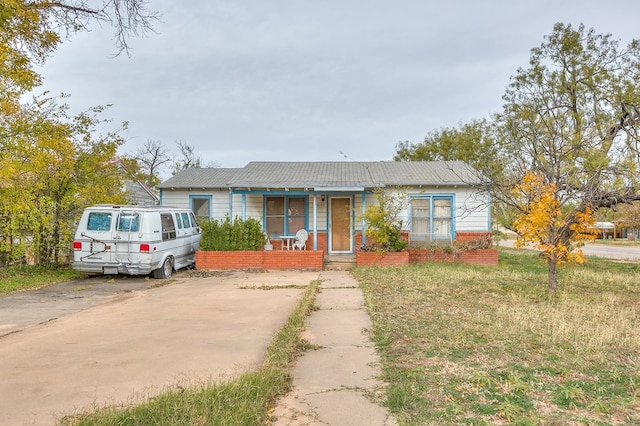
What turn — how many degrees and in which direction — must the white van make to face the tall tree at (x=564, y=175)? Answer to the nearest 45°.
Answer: approximately 90° to its right

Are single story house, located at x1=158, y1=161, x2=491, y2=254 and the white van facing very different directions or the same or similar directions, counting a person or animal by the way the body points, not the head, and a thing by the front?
very different directions

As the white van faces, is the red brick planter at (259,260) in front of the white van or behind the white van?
in front

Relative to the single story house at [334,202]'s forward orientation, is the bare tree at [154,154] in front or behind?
behind

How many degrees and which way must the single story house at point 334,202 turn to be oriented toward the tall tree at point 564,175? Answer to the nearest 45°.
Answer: approximately 45° to its left

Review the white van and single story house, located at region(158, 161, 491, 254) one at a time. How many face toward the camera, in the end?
1

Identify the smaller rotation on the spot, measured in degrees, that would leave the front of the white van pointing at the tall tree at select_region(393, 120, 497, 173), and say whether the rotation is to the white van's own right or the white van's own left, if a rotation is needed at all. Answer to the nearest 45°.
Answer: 0° — it already faces it

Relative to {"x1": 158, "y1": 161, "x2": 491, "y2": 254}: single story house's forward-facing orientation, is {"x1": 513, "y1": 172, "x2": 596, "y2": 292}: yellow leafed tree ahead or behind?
ahead

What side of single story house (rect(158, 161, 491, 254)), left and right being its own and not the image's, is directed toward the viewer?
front

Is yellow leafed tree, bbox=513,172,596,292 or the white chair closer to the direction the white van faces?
the white chair

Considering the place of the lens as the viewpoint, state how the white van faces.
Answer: facing away from the viewer and to the right of the viewer
